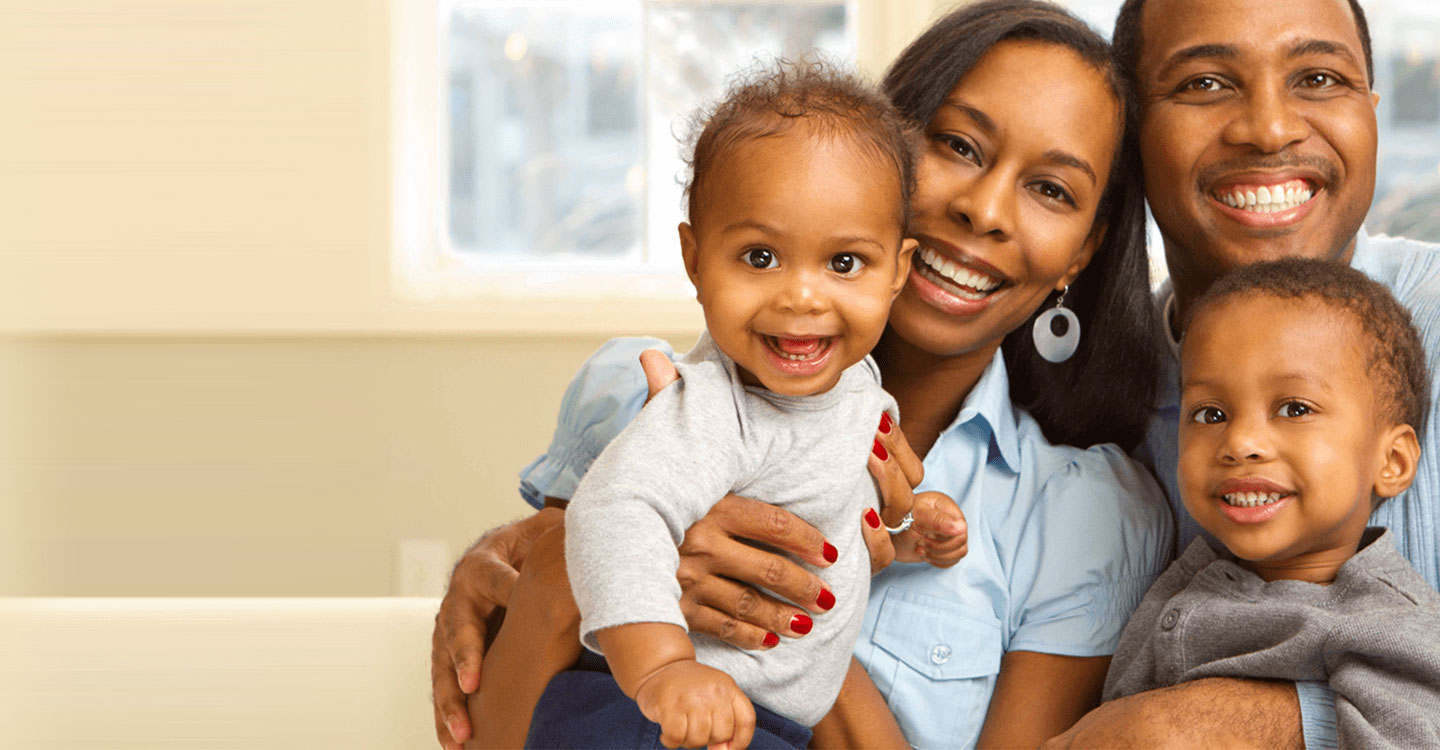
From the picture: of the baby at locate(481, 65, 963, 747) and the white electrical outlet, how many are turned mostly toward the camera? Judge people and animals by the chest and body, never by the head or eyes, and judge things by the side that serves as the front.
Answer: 2

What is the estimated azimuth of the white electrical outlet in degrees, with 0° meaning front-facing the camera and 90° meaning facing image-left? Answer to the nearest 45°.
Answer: approximately 0°

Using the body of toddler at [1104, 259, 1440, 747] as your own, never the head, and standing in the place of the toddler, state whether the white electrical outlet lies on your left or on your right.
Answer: on your right

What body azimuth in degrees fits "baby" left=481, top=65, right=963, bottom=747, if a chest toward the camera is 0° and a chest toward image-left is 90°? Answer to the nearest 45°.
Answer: approximately 0°

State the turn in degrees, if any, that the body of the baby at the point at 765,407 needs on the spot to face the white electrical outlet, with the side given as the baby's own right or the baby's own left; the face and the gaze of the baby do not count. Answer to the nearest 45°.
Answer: approximately 180°

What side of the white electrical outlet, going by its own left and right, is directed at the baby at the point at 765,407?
front
